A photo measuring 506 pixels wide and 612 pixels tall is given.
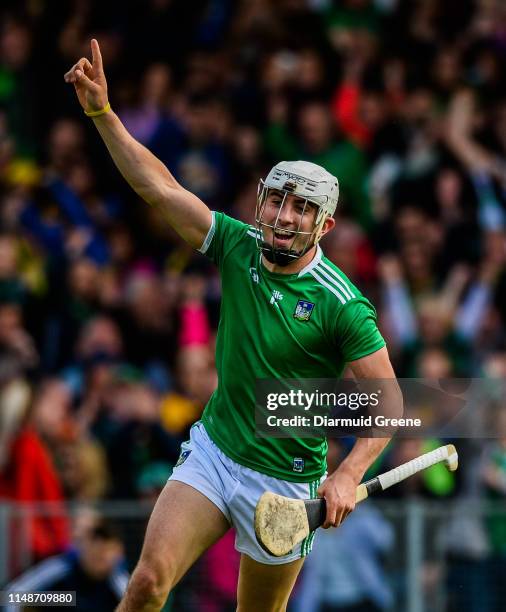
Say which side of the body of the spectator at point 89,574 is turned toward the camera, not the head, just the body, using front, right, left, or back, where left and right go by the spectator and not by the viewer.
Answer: front

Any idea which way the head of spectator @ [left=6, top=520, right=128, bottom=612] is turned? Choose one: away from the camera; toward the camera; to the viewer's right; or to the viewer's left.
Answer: toward the camera
